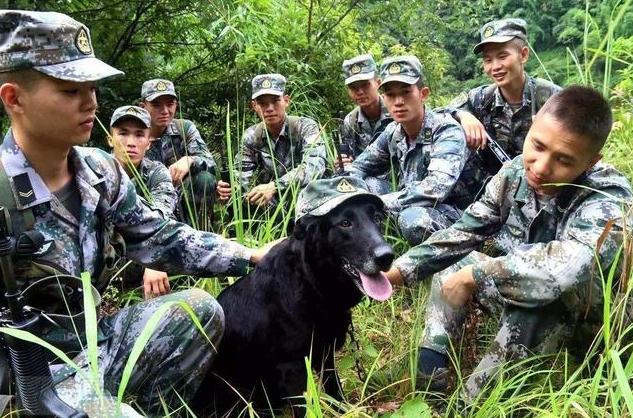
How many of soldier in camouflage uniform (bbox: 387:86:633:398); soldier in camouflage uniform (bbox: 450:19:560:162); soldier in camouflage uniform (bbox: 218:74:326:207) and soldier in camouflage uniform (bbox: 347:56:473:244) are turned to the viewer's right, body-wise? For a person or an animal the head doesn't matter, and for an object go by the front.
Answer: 0

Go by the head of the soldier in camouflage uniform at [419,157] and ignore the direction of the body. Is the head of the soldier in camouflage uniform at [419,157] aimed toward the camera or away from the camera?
toward the camera

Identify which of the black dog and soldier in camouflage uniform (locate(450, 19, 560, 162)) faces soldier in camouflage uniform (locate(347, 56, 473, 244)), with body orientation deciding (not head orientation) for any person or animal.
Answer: soldier in camouflage uniform (locate(450, 19, 560, 162))

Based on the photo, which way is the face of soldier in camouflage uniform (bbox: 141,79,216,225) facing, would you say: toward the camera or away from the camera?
toward the camera

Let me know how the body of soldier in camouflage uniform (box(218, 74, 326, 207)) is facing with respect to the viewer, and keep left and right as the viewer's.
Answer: facing the viewer

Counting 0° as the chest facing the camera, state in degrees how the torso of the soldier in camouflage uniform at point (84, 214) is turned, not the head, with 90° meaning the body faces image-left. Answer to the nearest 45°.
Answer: approximately 315°

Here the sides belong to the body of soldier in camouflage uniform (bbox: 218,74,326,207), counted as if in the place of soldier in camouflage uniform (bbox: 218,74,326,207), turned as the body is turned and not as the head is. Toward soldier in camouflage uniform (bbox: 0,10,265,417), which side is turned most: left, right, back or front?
front

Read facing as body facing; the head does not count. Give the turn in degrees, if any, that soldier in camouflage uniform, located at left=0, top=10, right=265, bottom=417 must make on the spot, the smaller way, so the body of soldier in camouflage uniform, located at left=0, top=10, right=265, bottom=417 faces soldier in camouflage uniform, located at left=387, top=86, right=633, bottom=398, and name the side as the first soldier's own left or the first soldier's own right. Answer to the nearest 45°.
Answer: approximately 45° to the first soldier's own left

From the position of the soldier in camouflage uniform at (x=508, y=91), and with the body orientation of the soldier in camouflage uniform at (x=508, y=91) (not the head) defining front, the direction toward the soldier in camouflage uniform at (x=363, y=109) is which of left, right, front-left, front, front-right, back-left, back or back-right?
right

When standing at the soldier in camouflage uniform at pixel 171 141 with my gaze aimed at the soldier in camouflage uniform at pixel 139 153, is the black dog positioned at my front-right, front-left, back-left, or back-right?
front-left

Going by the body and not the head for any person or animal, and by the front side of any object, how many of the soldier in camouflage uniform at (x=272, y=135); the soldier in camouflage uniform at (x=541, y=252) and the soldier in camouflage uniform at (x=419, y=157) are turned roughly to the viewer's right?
0

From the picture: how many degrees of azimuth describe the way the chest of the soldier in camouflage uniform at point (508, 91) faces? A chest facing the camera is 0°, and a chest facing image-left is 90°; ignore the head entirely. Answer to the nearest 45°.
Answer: approximately 45°

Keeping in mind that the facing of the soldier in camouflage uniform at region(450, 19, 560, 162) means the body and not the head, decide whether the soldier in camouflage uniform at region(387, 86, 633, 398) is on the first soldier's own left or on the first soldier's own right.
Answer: on the first soldier's own left

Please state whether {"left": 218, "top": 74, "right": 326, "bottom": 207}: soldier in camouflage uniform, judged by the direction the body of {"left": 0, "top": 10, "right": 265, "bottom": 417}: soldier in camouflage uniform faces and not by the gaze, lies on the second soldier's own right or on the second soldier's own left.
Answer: on the second soldier's own left

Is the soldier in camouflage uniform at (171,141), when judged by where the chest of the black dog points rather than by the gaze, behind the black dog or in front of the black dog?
behind

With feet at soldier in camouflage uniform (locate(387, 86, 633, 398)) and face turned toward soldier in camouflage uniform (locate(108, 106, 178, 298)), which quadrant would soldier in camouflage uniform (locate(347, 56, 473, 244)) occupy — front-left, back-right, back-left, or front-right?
front-right

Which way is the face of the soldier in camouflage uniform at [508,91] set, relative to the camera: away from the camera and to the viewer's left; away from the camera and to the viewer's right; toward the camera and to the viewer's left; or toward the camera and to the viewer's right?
toward the camera and to the viewer's left
